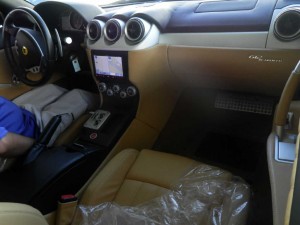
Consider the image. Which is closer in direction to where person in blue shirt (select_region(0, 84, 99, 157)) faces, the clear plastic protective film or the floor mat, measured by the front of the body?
the floor mat

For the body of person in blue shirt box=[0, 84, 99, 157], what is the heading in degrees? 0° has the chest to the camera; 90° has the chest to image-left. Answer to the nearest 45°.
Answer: approximately 225°

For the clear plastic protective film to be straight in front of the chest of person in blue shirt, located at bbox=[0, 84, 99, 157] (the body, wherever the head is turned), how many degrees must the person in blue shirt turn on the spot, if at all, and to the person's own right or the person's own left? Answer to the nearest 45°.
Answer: approximately 90° to the person's own right

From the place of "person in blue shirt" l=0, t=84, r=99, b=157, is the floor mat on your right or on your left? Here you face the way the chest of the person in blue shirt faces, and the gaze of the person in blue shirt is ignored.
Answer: on your right

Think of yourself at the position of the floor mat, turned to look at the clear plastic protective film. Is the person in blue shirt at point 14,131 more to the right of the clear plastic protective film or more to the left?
right
